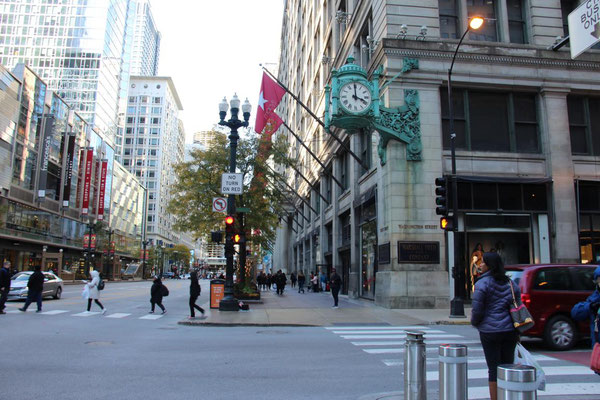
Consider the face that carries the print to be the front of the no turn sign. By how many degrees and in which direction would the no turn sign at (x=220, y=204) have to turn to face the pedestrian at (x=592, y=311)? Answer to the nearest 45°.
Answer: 0° — it already faces them

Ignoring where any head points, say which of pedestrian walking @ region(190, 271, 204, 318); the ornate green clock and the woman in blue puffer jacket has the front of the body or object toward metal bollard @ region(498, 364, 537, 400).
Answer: the ornate green clock

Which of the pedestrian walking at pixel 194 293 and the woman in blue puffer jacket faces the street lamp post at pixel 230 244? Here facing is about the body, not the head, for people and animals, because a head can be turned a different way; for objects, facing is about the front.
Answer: the woman in blue puffer jacket

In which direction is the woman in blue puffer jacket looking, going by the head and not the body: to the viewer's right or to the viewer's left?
to the viewer's left

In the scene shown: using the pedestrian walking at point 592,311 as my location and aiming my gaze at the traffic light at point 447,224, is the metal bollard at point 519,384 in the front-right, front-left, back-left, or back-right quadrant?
back-left

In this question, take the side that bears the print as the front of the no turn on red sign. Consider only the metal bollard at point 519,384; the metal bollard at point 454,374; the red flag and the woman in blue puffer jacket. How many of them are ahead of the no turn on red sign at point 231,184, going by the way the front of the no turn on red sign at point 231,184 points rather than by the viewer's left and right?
3

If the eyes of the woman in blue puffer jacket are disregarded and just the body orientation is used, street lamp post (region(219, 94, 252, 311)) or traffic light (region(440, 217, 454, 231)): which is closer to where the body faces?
the street lamp post
